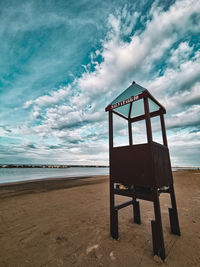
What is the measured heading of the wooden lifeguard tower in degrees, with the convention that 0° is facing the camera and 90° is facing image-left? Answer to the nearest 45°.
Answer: approximately 45°
